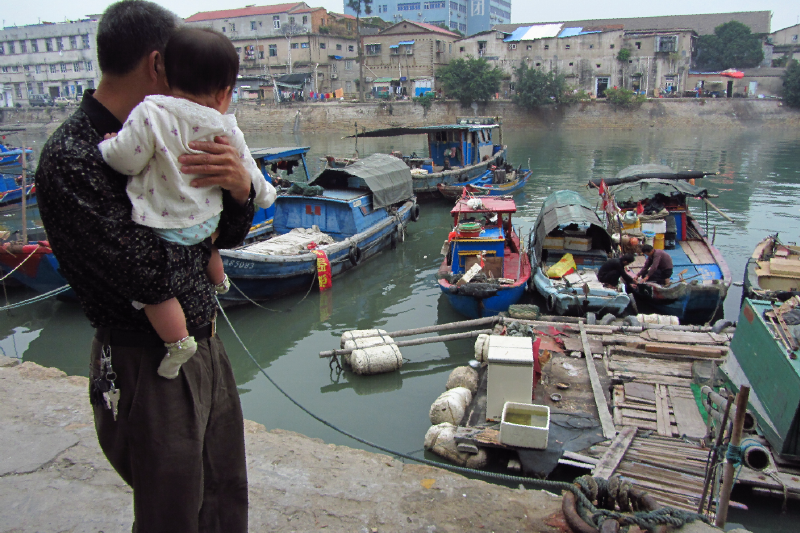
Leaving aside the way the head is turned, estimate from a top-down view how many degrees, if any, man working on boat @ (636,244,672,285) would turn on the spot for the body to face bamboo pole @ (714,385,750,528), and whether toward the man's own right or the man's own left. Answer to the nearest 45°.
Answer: approximately 90° to the man's own left

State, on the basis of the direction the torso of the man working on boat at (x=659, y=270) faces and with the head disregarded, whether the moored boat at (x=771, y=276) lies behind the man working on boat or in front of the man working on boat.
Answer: behind

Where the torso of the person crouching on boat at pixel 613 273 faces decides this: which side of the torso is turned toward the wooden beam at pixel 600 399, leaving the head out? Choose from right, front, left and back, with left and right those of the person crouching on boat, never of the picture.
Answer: right

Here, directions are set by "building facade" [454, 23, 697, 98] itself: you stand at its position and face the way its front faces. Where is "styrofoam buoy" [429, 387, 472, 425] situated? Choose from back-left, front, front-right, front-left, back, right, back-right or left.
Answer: front

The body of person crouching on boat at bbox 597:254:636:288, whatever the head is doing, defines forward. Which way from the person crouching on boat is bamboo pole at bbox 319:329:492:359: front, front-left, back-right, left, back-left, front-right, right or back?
back-right

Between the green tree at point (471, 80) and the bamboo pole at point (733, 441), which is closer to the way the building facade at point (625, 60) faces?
the bamboo pole

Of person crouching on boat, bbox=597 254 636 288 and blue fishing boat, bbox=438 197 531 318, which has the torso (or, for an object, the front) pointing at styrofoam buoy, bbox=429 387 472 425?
the blue fishing boat

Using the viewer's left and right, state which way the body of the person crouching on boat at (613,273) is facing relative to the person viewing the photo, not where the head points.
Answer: facing to the right of the viewer

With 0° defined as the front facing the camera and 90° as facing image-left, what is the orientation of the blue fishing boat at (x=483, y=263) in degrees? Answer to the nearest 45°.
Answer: approximately 0°

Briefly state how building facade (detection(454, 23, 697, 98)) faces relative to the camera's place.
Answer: facing the viewer

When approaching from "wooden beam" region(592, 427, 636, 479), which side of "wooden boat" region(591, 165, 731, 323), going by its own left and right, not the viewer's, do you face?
front

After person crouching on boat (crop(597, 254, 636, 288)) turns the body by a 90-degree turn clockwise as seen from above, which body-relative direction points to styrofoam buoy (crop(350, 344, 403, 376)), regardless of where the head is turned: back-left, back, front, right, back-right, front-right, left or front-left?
front-right

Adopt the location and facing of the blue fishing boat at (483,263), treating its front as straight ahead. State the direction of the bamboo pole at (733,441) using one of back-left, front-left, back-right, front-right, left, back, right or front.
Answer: front

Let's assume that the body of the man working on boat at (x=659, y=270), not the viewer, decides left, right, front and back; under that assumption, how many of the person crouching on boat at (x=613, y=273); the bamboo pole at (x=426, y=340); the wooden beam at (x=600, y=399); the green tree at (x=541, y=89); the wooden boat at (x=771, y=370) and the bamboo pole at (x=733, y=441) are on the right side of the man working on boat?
1

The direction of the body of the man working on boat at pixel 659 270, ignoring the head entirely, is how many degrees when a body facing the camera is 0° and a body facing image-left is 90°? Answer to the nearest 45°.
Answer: approximately 90°
